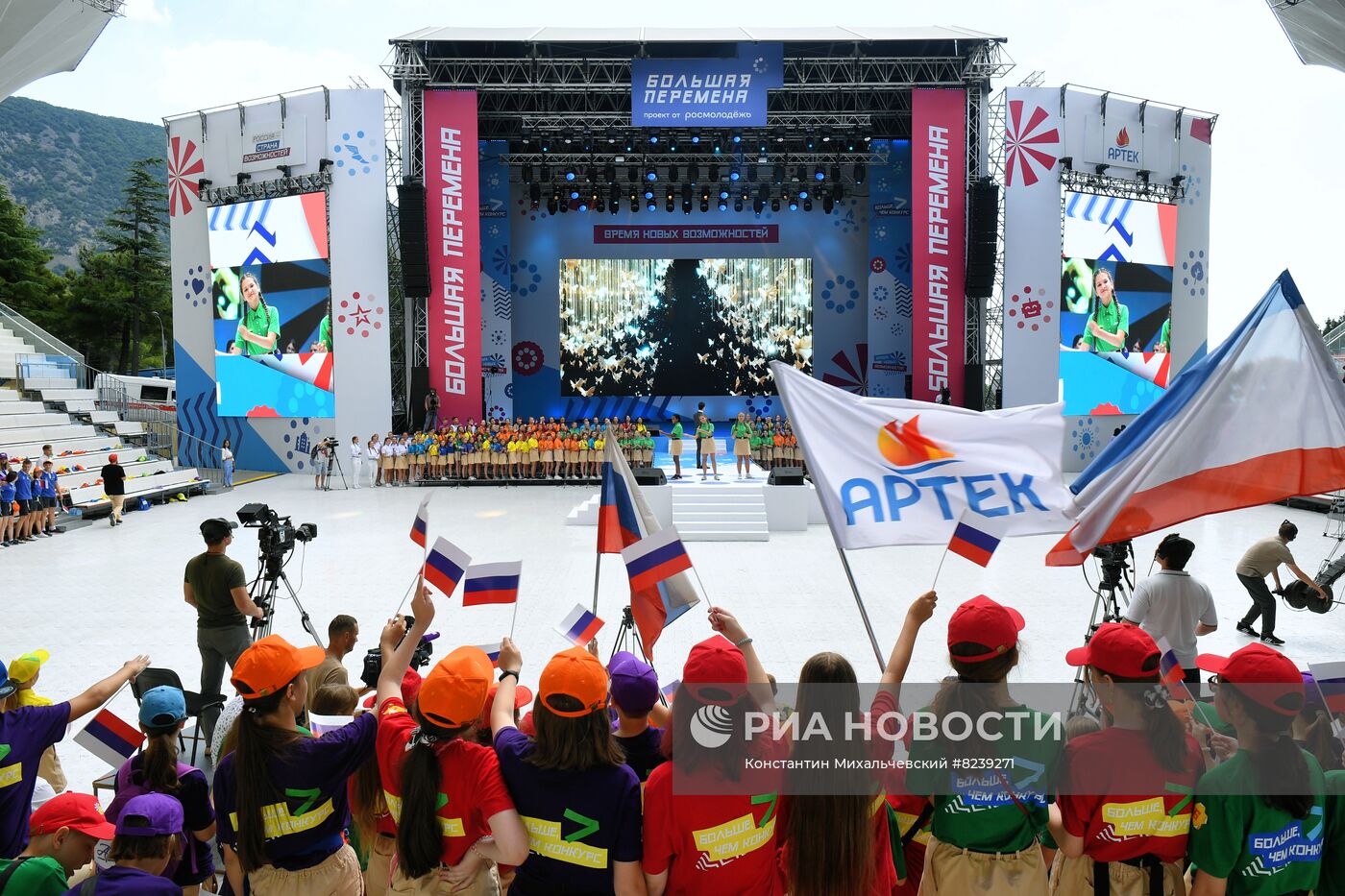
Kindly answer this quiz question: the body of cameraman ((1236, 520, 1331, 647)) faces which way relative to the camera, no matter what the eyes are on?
to the viewer's right

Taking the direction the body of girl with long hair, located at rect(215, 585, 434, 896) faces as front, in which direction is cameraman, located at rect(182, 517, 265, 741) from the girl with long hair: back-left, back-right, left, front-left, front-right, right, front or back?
front-left

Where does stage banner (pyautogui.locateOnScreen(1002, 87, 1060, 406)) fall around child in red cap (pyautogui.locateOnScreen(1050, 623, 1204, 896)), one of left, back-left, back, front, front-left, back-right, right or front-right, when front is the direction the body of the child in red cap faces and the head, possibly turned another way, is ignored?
front-right

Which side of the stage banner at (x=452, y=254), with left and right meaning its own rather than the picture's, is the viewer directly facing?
front

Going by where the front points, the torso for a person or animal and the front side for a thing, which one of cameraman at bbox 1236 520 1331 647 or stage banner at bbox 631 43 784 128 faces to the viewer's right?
the cameraman

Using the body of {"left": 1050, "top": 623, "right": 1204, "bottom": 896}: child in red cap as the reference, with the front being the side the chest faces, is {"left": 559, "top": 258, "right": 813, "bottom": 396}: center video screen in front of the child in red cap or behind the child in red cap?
in front

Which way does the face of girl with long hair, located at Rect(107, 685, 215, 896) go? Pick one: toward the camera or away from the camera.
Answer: away from the camera

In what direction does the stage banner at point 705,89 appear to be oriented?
toward the camera

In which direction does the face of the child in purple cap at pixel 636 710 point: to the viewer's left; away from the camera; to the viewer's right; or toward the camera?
away from the camera

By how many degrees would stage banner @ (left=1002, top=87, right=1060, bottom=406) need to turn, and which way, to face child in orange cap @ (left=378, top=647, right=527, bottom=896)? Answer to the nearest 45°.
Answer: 0° — it already faces them

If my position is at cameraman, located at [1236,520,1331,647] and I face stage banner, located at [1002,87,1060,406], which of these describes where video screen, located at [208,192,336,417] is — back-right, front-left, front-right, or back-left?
front-left

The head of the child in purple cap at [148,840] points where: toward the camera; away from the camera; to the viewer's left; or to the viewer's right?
away from the camera

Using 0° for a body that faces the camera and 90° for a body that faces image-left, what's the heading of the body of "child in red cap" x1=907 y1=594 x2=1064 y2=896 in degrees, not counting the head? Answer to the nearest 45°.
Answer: approximately 180°

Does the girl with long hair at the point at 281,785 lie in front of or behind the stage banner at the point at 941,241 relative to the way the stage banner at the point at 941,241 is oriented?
in front

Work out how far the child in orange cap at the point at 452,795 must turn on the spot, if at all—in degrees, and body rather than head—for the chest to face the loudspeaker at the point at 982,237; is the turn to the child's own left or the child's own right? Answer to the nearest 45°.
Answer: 0° — they already face it

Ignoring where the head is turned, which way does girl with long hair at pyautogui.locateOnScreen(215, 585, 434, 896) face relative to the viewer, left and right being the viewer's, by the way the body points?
facing away from the viewer and to the right of the viewer

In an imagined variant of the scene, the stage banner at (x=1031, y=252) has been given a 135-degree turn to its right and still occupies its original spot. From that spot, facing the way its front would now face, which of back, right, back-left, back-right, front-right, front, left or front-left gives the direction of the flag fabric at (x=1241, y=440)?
back-left

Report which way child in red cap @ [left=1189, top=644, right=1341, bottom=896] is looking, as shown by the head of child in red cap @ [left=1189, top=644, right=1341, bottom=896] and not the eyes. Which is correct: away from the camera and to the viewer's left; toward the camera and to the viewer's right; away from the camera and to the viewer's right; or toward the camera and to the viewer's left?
away from the camera and to the viewer's left

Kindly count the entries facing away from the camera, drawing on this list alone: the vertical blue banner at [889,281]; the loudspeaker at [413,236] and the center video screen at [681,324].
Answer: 0

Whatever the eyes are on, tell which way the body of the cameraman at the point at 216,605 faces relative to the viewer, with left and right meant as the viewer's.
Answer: facing away from the viewer and to the right of the viewer
